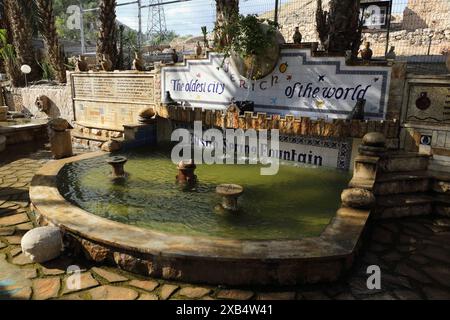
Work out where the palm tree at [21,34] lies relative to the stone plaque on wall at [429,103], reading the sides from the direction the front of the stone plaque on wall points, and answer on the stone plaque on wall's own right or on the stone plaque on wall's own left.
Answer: on the stone plaque on wall's own right

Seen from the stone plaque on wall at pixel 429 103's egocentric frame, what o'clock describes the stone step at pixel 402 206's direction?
The stone step is roughly at 12 o'clock from the stone plaque on wall.

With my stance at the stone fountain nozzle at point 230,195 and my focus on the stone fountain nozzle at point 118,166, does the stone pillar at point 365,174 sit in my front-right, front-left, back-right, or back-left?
back-right

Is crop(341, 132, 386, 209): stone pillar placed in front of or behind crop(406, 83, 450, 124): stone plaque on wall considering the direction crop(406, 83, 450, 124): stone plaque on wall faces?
in front

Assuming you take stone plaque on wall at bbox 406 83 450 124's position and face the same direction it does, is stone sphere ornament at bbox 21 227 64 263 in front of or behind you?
in front

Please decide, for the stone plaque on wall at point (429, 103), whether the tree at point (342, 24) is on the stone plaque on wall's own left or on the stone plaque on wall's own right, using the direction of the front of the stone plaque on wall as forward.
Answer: on the stone plaque on wall's own right

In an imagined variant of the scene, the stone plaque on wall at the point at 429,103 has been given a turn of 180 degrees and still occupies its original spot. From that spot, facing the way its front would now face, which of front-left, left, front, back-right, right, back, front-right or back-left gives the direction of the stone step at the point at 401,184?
back

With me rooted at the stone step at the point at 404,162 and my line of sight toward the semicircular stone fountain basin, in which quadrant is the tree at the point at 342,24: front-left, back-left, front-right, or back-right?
back-right

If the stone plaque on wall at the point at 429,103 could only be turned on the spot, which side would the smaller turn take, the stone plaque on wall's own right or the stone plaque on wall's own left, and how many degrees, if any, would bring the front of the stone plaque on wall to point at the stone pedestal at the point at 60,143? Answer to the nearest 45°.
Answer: approximately 90° to the stone plaque on wall's own right

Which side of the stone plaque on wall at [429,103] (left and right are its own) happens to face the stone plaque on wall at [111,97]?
right

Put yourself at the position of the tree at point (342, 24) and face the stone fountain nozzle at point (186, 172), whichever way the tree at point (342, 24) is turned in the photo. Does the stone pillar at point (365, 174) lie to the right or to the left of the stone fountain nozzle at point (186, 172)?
left

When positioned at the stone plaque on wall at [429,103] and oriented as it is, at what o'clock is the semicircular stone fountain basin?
The semicircular stone fountain basin is roughly at 1 o'clock from the stone plaque on wall.

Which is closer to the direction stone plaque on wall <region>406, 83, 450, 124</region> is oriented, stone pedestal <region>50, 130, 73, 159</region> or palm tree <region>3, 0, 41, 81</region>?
the stone pedestal

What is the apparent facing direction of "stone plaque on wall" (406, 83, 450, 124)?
toward the camera

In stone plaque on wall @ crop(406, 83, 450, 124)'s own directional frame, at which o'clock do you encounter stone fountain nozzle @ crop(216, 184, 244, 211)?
The stone fountain nozzle is roughly at 1 o'clock from the stone plaque on wall.

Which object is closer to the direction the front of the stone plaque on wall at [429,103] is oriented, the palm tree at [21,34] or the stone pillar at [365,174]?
the stone pillar

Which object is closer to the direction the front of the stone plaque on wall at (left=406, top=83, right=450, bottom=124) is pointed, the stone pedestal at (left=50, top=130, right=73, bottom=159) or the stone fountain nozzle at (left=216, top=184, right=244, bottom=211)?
the stone fountain nozzle

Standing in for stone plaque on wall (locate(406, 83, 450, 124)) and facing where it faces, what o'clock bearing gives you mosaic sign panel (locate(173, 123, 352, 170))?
The mosaic sign panel is roughly at 3 o'clock from the stone plaque on wall.

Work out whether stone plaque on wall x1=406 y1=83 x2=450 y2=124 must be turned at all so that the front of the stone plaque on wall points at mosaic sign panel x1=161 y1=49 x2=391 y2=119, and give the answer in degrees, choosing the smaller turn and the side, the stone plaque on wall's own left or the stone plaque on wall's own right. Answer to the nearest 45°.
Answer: approximately 90° to the stone plaque on wall's own right
